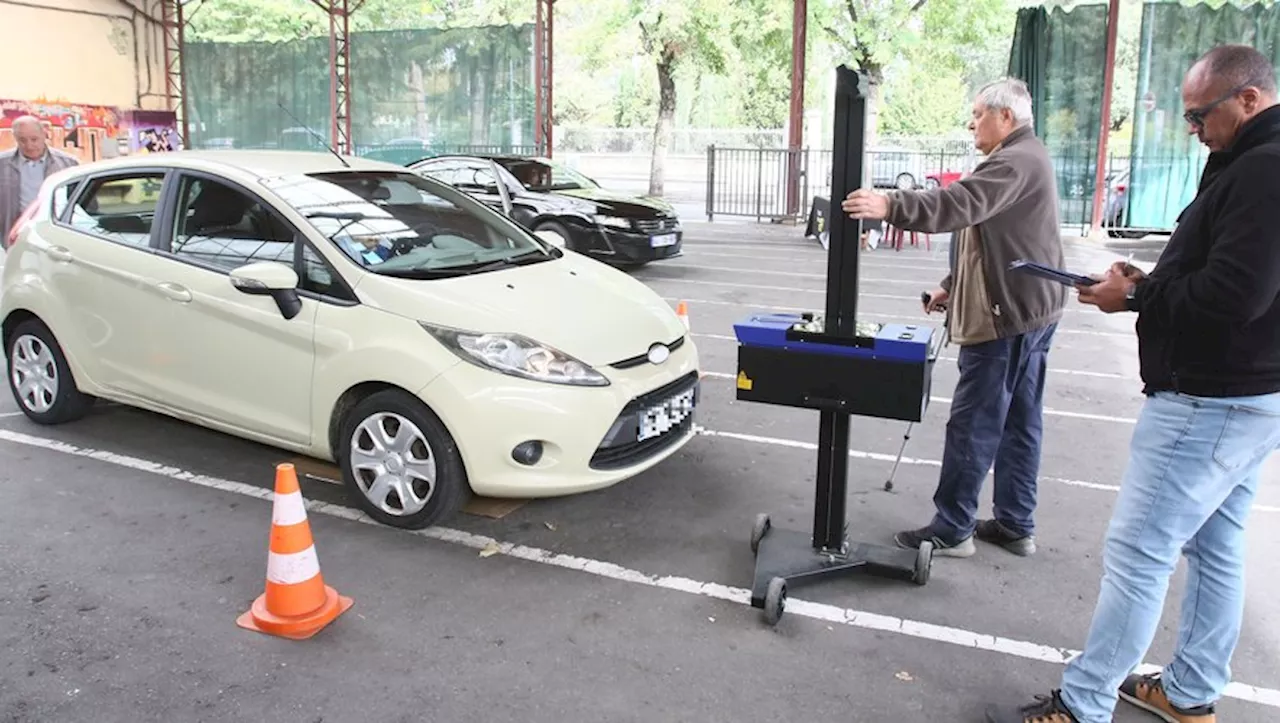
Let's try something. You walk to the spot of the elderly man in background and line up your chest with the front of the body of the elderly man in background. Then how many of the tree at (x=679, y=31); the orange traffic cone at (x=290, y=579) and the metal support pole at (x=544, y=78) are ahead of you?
1

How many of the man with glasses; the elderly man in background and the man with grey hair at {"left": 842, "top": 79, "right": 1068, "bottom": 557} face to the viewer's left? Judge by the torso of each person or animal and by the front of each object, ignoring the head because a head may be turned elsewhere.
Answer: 2

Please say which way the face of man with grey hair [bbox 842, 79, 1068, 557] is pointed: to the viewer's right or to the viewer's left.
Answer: to the viewer's left

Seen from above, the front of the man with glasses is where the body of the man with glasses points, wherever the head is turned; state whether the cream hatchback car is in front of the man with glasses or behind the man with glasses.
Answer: in front

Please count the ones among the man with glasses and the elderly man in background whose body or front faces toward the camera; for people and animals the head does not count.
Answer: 1

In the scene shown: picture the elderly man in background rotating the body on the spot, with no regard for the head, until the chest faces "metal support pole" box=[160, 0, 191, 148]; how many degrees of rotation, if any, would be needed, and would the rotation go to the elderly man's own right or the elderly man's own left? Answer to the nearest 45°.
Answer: approximately 180°

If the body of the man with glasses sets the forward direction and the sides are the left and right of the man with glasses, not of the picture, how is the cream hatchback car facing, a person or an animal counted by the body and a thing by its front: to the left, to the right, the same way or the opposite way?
the opposite way

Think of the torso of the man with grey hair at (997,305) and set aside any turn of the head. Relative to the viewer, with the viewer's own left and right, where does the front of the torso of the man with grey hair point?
facing to the left of the viewer

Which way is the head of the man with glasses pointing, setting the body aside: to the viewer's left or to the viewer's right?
to the viewer's left

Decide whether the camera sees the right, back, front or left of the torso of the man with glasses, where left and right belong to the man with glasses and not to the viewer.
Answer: left

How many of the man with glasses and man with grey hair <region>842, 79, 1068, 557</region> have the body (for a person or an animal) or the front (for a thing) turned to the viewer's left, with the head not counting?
2
